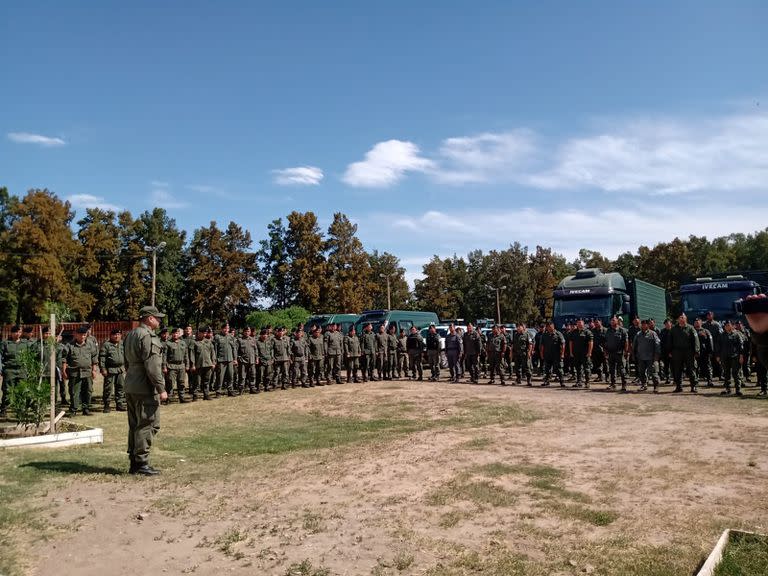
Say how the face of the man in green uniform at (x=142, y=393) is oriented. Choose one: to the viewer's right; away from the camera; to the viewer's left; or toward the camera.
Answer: to the viewer's right

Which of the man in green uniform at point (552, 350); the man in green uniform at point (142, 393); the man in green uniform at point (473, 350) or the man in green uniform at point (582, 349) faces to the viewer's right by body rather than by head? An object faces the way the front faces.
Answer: the man in green uniform at point (142, 393)

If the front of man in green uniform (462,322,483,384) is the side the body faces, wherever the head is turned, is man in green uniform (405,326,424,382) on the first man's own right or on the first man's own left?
on the first man's own right

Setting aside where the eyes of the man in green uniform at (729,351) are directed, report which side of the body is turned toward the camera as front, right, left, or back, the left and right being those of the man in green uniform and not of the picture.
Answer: front

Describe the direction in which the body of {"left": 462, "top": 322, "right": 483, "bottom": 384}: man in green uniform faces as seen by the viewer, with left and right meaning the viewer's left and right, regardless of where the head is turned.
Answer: facing the viewer

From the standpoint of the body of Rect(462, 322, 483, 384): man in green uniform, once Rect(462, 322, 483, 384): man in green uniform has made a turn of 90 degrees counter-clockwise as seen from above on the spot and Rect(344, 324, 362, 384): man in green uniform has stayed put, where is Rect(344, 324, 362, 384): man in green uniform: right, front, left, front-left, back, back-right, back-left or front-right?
back

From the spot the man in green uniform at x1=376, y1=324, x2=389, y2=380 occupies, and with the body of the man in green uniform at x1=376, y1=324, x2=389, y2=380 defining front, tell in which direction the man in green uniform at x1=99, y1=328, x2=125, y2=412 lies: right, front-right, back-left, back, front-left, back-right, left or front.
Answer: front-right

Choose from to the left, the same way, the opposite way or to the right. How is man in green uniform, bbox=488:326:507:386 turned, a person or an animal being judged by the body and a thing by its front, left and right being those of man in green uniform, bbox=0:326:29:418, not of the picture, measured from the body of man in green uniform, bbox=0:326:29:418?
to the right

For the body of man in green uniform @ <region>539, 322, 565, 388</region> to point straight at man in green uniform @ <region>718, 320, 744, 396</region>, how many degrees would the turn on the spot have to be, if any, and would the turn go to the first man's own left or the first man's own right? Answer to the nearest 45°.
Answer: approximately 45° to the first man's own left

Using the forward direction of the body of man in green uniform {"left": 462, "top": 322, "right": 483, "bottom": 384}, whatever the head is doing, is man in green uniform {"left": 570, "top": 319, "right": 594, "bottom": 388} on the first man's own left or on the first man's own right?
on the first man's own left

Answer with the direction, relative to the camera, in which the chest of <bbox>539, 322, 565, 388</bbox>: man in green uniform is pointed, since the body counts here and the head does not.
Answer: toward the camera

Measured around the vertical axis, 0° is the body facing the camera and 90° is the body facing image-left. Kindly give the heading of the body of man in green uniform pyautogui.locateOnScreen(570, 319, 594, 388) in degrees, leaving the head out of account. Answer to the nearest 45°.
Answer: approximately 0°
